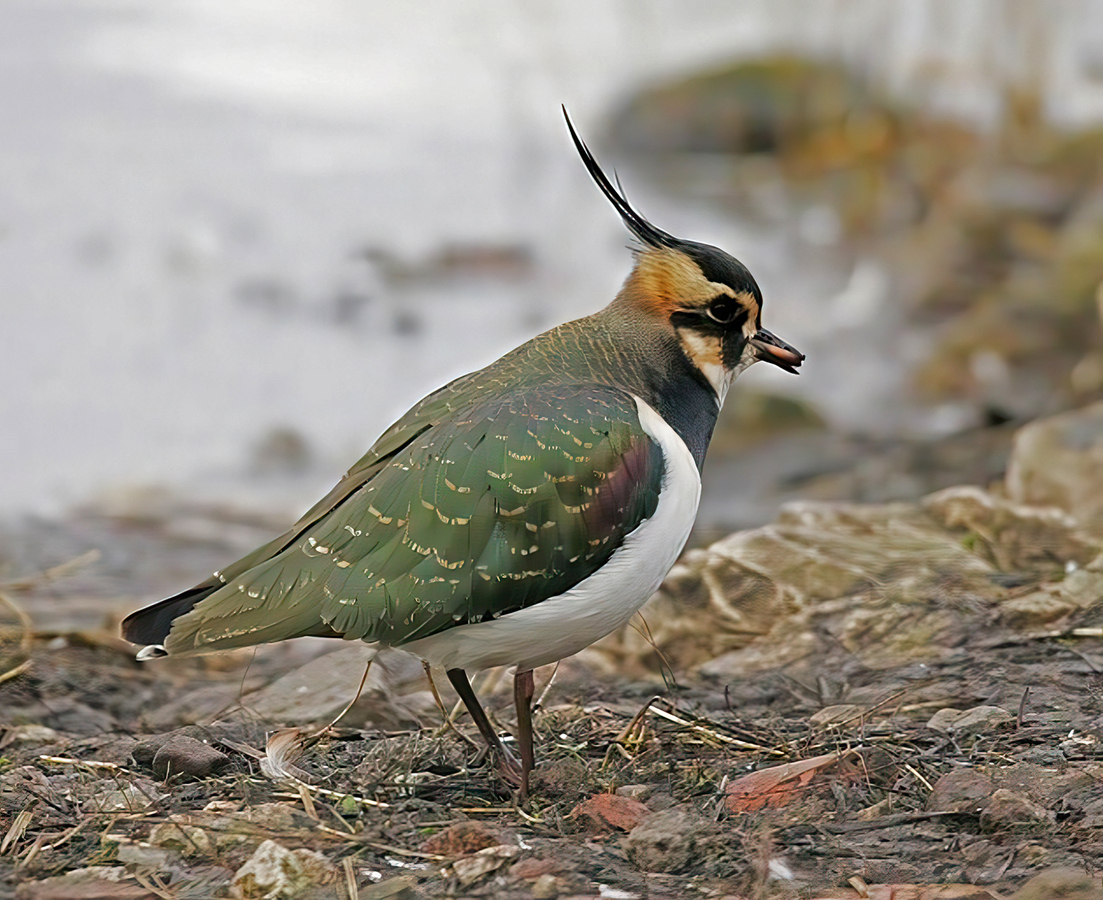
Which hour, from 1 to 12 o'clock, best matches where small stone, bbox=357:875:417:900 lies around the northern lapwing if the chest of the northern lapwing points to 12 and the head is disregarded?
The small stone is roughly at 4 o'clock from the northern lapwing.

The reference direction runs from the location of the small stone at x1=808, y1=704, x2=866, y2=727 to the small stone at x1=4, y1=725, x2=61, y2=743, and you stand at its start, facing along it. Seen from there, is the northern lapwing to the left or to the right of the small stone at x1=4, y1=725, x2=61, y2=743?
left

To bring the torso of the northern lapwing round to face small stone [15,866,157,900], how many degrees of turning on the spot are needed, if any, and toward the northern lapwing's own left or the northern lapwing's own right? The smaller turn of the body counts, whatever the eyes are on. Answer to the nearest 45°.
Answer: approximately 135° to the northern lapwing's own right

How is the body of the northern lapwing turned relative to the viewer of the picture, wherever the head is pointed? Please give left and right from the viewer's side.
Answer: facing to the right of the viewer

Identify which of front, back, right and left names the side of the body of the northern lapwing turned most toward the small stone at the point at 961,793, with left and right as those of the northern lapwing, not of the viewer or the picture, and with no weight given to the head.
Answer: front

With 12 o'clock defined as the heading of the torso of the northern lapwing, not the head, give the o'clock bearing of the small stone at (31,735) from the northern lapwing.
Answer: The small stone is roughly at 7 o'clock from the northern lapwing.

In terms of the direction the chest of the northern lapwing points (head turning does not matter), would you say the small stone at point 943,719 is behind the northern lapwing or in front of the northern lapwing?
in front

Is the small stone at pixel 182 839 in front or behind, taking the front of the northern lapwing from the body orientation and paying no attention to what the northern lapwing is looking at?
behind

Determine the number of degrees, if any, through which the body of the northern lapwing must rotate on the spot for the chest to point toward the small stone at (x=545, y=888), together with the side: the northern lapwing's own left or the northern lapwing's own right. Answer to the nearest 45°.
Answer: approximately 90° to the northern lapwing's own right
